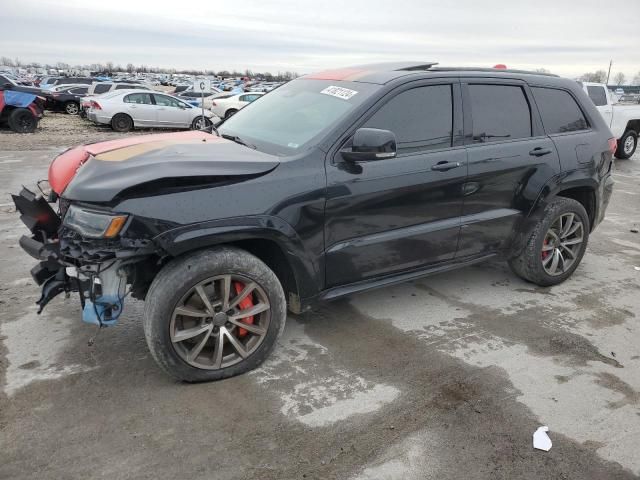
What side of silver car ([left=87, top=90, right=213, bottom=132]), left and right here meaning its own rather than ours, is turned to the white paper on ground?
right

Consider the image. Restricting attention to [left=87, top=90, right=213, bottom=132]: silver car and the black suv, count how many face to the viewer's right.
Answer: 1

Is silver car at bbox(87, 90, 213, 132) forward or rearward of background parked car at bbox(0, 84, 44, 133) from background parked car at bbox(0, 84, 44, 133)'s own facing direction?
forward

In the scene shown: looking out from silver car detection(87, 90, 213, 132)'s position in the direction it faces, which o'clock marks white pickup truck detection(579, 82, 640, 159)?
white pickup truck detection(579, 82, 640, 159) is roughly at 1 o'clock from silver car detection(87, 90, 213, 132).

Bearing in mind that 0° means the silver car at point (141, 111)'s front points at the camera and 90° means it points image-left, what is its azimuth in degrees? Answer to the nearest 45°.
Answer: approximately 270°

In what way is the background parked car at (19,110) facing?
to the viewer's right

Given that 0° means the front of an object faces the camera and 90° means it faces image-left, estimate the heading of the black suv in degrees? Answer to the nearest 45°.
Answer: approximately 45°
